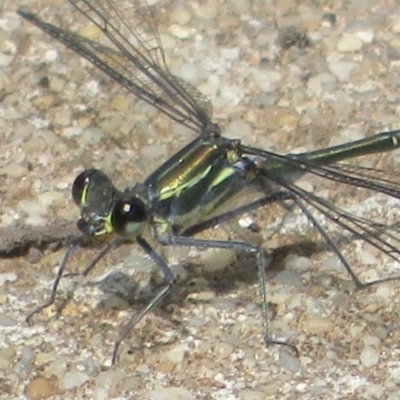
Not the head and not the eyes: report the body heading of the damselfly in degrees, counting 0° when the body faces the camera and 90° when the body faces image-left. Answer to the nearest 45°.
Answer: approximately 45°

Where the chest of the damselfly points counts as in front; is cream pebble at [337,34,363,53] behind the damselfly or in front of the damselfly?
behind
